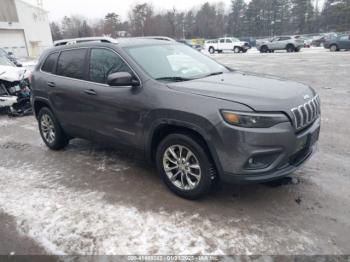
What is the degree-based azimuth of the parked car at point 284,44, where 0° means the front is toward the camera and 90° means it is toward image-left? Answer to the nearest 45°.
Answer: approximately 90°

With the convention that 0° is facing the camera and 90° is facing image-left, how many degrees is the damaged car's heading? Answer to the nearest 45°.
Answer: approximately 315°

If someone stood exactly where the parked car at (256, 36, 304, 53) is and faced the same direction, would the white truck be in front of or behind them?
in front

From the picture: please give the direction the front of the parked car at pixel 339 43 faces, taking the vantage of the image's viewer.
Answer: facing to the left of the viewer

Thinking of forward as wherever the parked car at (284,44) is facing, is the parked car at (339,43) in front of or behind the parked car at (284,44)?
behind

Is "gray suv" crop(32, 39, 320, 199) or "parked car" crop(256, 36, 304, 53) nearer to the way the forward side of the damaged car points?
the gray suv

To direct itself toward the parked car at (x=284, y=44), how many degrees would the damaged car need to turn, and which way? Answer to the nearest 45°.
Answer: approximately 90° to its left

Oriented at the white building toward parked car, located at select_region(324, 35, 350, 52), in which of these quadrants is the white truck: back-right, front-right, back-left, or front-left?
front-left

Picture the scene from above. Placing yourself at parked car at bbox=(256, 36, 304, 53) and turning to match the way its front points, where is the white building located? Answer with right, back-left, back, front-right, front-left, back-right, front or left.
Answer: front

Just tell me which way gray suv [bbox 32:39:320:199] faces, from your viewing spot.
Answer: facing the viewer and to the right of the viewer
